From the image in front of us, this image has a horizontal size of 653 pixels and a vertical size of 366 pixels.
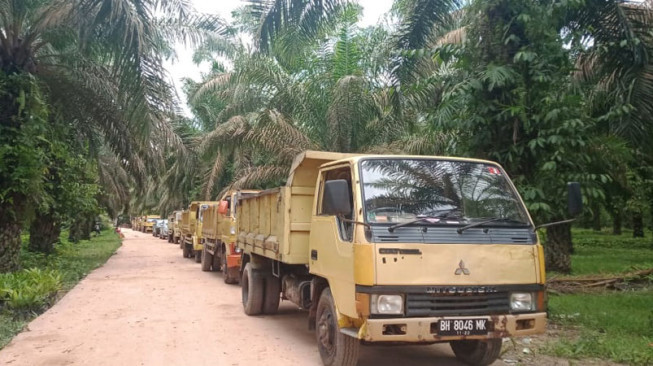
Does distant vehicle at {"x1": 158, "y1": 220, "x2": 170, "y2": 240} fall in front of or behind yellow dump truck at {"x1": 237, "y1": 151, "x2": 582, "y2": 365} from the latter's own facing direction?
behind

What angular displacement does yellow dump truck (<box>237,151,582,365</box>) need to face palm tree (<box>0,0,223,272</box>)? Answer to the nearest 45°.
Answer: approximately 180°

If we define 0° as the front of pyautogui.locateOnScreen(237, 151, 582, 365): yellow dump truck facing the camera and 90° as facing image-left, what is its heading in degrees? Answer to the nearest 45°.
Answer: approximately 315°

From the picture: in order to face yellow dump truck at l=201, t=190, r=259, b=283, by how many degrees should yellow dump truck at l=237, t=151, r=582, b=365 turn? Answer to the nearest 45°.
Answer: approximately 180°

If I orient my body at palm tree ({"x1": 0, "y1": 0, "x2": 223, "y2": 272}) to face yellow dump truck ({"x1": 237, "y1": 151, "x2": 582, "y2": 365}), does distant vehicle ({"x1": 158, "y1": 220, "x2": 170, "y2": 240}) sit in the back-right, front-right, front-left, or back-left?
back-left

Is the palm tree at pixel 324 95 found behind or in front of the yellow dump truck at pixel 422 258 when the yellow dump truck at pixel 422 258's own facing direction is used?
behind
